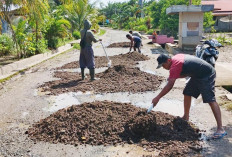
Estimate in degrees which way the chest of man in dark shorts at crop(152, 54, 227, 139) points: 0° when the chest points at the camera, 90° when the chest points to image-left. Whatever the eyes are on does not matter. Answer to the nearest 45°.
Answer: approximately 90°

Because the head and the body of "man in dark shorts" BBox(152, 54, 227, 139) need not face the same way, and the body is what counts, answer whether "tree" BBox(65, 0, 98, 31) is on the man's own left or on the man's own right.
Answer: on the man's own right

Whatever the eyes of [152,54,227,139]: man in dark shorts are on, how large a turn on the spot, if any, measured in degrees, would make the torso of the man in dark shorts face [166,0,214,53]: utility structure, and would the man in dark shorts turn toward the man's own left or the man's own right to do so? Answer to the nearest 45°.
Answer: approximately 90° to the man's own right

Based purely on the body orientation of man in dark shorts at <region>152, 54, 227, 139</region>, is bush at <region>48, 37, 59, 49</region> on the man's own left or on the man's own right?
on the man's own right

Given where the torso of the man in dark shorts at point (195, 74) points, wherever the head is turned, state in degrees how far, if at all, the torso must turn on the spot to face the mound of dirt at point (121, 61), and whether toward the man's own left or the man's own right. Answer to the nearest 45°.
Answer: approximately 90° to the man's own right

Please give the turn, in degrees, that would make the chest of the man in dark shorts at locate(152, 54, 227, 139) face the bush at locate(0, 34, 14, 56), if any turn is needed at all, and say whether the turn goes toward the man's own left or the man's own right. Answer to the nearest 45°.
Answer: approximately 45° to the man's own right

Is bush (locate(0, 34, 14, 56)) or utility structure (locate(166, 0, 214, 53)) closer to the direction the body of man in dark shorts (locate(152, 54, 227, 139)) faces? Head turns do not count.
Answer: the bush

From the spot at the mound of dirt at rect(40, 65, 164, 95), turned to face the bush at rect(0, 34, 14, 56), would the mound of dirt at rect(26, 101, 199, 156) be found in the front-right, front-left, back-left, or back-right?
back-left

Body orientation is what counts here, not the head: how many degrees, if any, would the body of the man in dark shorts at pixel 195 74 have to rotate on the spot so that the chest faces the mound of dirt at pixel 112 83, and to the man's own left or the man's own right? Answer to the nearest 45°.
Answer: approximately 45° to the man's own right
